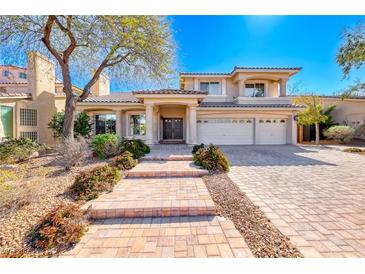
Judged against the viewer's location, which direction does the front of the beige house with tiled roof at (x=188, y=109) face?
facing the viewer

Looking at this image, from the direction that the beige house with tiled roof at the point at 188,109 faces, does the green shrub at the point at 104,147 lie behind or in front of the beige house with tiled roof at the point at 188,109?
in front

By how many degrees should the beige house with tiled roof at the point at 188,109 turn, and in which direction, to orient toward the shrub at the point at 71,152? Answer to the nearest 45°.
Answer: approximately 45° to its right

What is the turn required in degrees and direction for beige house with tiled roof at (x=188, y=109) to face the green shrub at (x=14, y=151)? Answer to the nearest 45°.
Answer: approximately 45° to its right

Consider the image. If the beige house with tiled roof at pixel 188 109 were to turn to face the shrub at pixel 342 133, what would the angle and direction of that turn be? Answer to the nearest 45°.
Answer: approximately 90° to its left

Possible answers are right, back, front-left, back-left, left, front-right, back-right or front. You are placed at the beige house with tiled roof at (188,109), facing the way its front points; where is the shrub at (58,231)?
front

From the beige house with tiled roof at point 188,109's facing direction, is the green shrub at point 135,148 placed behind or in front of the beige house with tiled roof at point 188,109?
in front

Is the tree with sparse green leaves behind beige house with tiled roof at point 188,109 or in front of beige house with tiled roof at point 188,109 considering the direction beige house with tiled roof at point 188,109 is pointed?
in front

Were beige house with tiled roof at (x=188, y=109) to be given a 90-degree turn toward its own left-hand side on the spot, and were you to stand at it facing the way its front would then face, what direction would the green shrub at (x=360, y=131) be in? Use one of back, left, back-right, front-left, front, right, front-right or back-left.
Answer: front
